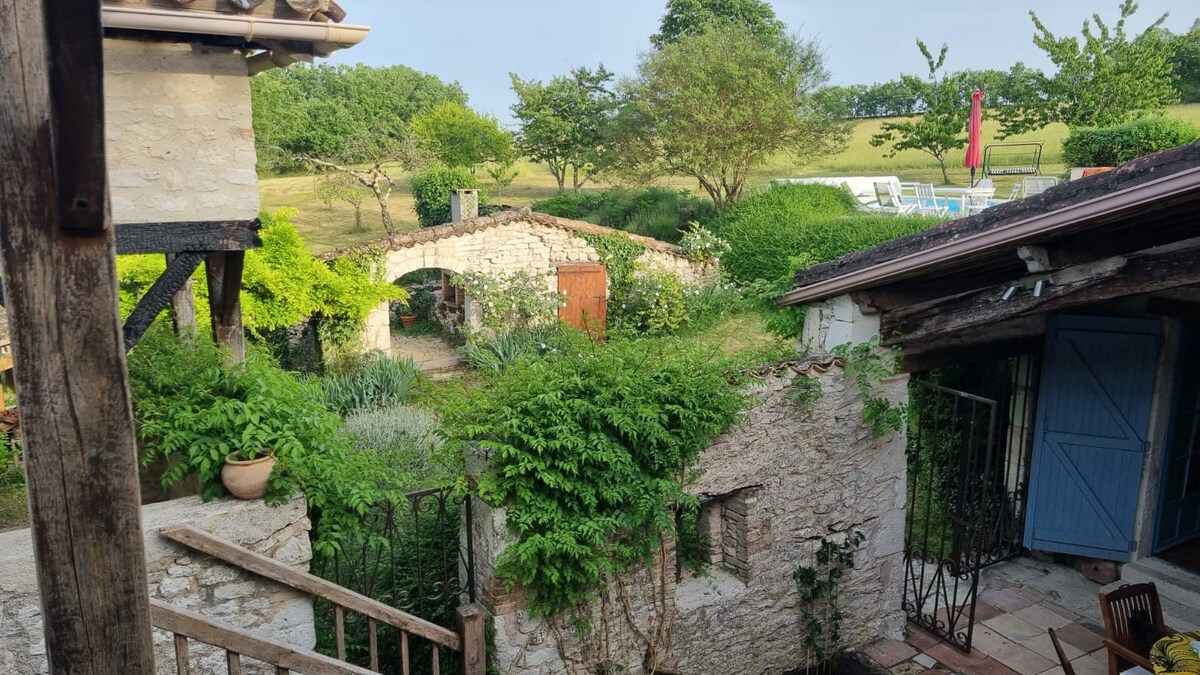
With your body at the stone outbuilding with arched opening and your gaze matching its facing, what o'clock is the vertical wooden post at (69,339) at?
The vertical wooden post is roughly at 12 o'clock from the stone outbuilding with arched opening.

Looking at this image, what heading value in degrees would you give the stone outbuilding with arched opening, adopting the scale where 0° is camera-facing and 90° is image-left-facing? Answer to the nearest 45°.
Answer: approximately 0°

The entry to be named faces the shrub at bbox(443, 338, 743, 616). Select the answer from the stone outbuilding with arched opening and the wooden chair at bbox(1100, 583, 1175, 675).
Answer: the stone outbuilding with arched opening

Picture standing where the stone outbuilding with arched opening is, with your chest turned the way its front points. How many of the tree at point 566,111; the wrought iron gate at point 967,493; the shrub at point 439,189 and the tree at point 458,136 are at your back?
3

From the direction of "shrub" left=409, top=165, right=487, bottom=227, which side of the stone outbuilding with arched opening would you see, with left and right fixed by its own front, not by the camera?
back

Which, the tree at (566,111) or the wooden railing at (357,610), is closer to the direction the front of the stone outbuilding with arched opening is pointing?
the wooden railing

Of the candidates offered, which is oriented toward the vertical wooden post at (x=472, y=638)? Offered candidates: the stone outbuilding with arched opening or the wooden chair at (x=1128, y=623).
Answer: the stone outbuilding with arched opening

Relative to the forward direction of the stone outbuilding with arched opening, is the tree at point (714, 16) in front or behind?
behind
